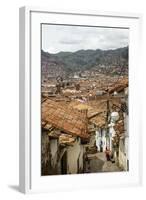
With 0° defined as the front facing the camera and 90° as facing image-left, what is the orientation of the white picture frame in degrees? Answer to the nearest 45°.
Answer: approximately 315°
